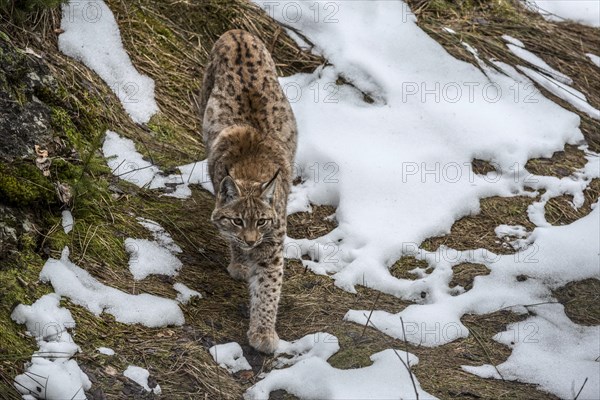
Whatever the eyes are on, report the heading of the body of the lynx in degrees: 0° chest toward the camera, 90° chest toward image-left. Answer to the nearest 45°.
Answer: approximately 0°

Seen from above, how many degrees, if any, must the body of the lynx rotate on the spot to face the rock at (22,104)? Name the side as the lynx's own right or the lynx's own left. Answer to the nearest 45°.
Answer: approximately 90° to the lynx's own right
